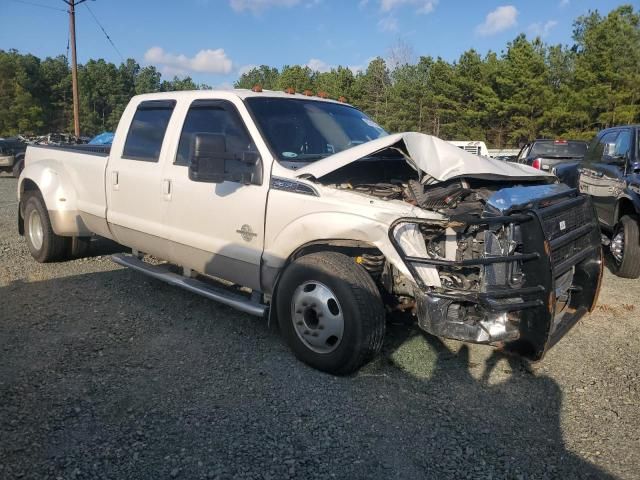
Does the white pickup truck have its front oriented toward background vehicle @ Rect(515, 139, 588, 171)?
no

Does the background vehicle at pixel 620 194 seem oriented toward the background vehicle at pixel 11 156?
no

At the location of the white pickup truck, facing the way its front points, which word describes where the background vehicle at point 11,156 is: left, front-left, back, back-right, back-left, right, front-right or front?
back

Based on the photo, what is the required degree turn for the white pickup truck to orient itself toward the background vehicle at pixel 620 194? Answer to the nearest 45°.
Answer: approximately 90° to its left

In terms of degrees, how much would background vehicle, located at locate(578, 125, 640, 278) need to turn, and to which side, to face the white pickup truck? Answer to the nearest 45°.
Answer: approximately 45° to its right

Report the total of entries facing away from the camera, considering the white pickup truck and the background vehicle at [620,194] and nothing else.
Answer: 0
